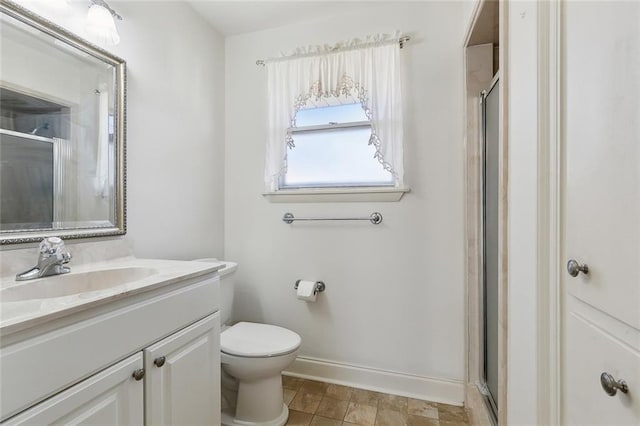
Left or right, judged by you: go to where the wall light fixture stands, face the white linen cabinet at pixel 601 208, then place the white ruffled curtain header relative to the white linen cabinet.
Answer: left

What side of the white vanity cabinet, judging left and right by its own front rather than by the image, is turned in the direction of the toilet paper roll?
left

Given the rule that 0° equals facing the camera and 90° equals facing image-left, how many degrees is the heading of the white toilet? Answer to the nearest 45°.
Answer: approximately 315°

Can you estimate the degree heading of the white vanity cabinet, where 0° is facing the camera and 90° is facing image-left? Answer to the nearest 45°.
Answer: approximately 315°

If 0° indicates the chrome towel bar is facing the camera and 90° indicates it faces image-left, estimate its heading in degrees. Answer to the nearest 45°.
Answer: approximately 0°

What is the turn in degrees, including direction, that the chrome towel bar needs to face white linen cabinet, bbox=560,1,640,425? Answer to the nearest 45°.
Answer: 0° — it already faces it

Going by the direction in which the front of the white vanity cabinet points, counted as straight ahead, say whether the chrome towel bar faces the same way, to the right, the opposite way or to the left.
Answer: to the right

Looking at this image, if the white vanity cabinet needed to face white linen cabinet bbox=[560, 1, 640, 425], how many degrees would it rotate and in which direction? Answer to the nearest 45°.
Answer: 0° — it already faces it
